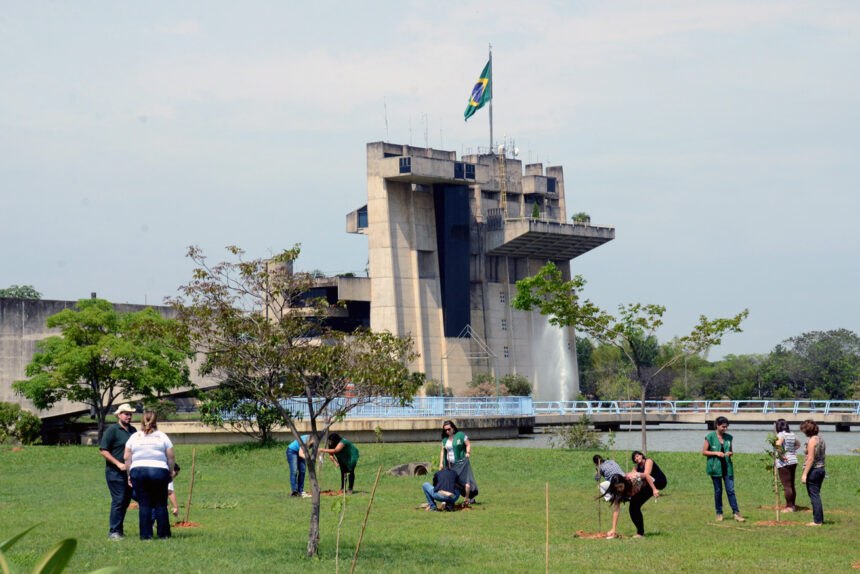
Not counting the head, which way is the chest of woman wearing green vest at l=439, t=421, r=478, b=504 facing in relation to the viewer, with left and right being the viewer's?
facing the viewer and to the left of the viewer

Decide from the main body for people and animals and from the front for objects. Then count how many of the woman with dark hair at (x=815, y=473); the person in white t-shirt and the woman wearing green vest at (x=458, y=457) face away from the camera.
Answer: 1

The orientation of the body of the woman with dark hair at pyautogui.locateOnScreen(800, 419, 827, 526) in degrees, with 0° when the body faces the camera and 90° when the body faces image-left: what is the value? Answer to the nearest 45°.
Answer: approximately 90°

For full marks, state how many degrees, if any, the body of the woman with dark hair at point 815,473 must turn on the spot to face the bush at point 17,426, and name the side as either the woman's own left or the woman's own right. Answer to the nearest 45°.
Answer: approximately 45° to the woman's own right

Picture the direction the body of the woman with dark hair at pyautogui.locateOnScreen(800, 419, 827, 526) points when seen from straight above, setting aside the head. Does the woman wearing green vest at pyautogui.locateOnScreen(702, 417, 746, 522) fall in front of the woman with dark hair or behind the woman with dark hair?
in front

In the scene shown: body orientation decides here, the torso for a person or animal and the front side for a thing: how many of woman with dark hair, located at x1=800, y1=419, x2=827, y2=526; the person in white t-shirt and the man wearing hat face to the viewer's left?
1

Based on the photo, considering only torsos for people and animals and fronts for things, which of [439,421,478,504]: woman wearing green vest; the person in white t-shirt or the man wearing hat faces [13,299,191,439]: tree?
the person in white t-shirt

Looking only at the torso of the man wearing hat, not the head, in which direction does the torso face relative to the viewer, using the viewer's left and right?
facing the viewer and to the right of the viewer

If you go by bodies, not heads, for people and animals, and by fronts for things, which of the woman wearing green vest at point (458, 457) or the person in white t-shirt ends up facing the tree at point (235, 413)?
the person in white t-shirt

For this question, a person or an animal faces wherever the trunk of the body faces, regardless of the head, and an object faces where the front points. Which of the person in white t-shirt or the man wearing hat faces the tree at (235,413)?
the person in white t-shirt

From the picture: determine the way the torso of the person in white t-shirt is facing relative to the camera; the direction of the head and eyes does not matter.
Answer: away from the camera

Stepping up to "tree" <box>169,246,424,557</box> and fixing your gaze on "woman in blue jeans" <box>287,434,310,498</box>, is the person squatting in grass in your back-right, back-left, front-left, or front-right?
front-right

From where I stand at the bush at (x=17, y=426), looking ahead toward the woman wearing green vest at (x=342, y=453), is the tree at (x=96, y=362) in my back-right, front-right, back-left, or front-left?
front-left

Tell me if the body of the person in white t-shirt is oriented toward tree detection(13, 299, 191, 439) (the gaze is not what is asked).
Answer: yes

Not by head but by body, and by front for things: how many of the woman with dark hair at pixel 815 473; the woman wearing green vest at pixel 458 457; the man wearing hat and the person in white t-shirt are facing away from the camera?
1

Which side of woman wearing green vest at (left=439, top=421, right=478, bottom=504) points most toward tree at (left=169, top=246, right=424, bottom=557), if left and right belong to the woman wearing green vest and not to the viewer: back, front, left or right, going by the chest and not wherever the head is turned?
front

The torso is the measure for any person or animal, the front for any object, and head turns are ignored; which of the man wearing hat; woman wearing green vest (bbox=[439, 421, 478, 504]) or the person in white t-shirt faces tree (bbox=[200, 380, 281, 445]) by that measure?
the person in white t-shirt
